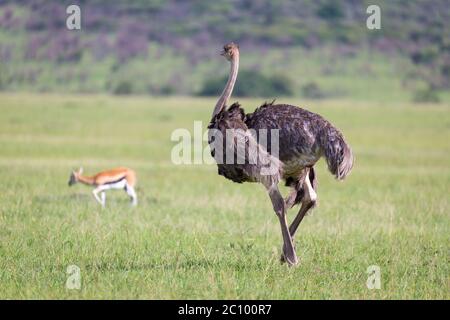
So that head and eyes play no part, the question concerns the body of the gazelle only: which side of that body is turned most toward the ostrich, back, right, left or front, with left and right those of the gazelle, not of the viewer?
left

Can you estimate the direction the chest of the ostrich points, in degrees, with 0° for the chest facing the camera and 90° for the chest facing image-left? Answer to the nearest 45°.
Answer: approximately 90°

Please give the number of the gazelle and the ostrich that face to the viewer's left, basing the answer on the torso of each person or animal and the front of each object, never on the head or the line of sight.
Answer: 2

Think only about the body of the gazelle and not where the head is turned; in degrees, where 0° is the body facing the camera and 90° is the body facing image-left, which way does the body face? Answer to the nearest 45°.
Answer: approximately 90°

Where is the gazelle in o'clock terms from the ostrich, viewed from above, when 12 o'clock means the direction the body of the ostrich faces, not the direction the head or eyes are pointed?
The gazelle is roughly at 2 o'clock from the ostrich.
